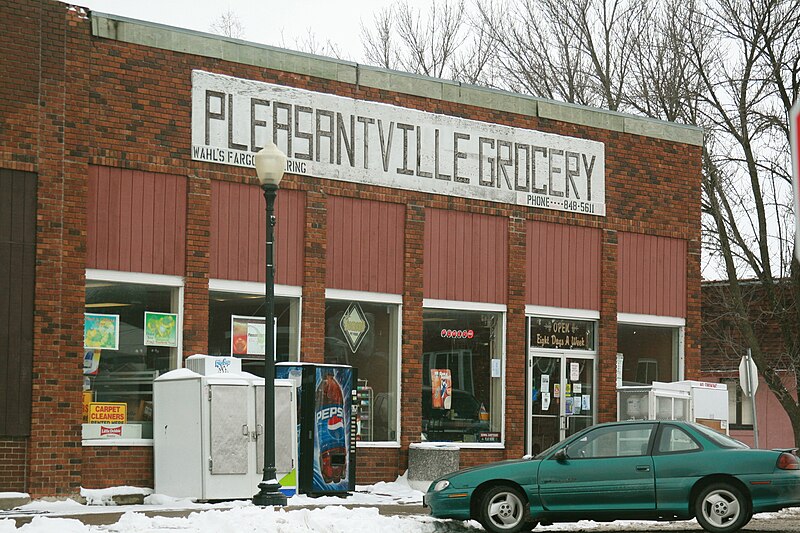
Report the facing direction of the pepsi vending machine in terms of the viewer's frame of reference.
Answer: facing the viewer and to the right of the viewer

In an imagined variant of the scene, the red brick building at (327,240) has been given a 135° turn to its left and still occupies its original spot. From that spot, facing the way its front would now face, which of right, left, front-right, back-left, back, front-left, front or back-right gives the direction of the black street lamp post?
back

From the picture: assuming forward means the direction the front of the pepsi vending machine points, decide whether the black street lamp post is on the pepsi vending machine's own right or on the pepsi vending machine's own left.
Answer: on the pepsi vending machine's own right

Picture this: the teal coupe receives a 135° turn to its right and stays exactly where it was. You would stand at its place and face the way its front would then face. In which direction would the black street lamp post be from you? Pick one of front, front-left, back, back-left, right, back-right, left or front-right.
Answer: back-left

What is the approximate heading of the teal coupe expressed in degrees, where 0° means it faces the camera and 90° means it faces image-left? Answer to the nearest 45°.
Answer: approximately 90°

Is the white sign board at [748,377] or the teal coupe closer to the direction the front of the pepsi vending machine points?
the teal coupe

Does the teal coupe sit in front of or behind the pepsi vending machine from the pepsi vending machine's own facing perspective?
in front

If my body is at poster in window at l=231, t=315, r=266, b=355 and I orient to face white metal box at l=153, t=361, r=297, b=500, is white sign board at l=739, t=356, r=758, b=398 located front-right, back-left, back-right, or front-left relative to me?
back-left

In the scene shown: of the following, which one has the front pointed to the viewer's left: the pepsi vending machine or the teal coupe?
the teal coupe

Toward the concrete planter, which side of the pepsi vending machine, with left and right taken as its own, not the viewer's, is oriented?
left

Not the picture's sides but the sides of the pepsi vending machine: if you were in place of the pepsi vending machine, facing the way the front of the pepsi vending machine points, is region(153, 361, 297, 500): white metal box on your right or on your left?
on your right
